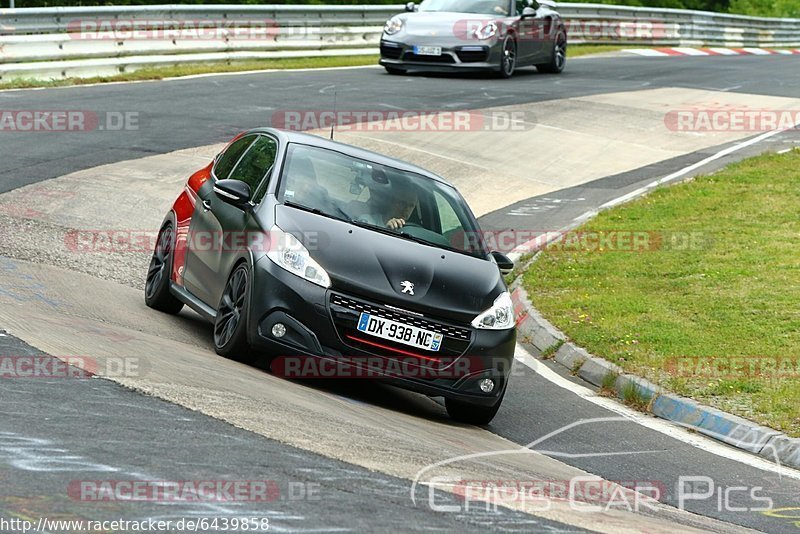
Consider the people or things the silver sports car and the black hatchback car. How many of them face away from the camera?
0

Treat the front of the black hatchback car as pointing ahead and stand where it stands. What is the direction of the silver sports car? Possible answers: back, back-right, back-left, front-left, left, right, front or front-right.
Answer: back-left

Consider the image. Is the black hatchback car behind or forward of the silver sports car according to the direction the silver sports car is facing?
forward

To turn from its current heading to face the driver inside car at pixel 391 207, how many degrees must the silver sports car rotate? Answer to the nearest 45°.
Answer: approximately 45° to its left

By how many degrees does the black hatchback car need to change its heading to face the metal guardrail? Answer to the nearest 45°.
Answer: approximately 135° to its left

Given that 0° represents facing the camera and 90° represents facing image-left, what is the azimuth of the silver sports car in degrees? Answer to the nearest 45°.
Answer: approximately 45°
